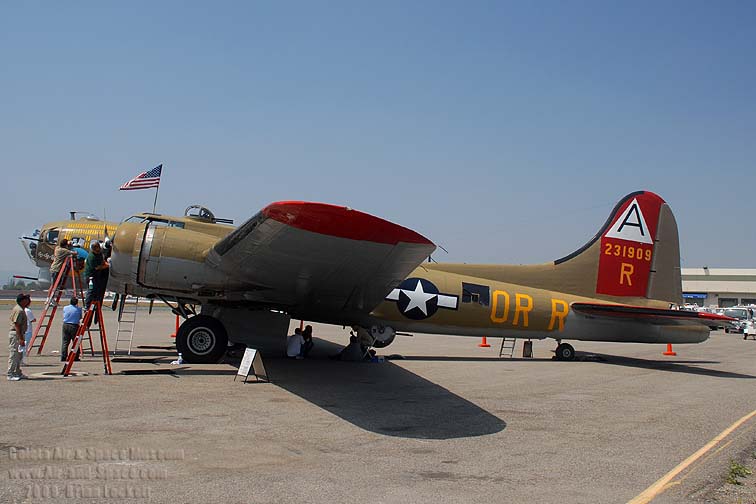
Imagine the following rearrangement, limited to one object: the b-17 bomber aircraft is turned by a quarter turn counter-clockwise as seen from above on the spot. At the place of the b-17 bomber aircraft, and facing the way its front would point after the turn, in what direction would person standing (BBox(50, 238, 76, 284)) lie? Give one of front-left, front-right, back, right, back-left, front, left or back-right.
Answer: right

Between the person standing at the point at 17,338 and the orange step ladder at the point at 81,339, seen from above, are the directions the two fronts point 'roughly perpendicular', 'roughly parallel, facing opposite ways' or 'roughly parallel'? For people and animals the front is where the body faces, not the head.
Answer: roughly parallel, facing opposite ways

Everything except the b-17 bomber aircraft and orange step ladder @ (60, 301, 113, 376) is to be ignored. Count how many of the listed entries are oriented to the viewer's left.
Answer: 2

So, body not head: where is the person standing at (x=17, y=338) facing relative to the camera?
to the viewer's right

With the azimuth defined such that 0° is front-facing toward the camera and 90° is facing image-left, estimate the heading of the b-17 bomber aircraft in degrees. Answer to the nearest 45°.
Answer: approximately 90°

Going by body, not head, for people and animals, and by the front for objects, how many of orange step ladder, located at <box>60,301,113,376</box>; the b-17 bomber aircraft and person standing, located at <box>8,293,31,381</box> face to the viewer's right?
1

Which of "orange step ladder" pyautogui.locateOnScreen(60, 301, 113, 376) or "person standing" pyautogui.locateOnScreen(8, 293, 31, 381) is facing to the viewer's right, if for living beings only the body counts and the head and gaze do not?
the person standing

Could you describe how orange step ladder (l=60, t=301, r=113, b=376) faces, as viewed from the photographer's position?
facing to the left of the viewer

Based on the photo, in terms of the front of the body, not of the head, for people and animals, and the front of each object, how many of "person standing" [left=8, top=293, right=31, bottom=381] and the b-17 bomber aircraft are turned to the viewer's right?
1

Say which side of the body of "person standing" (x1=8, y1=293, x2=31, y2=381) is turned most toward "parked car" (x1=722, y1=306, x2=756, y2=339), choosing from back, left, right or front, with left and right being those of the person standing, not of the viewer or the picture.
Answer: front
